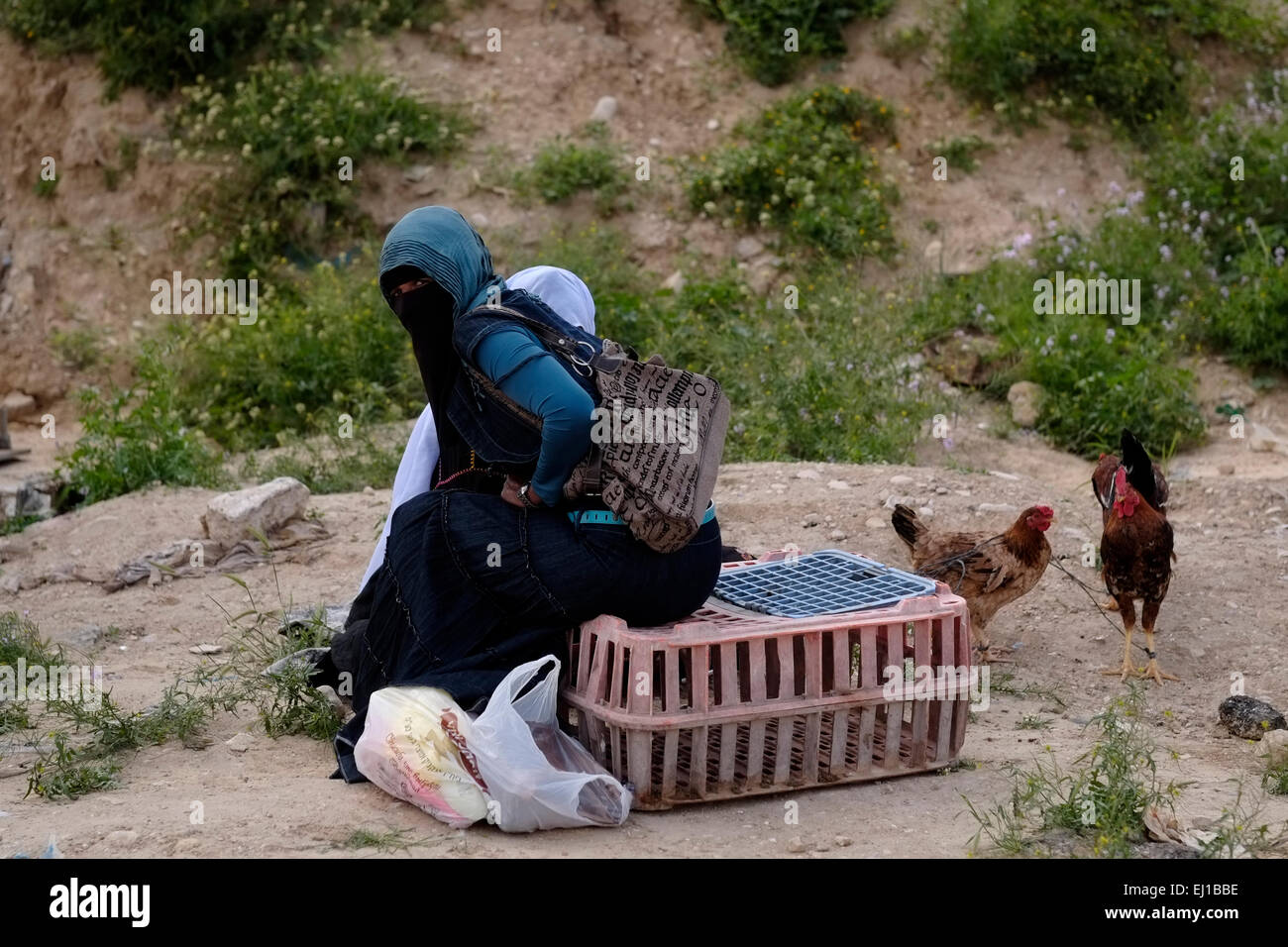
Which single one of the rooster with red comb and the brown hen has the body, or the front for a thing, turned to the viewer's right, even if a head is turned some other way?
the brown hen

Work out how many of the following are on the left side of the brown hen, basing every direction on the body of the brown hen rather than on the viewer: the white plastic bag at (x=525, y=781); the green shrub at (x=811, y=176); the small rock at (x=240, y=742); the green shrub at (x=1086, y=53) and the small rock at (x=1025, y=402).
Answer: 3

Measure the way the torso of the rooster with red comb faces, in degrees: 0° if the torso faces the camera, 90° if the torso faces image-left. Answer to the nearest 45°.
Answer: approximately 0°

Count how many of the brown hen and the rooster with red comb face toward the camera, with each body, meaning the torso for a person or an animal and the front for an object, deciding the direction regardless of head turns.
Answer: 1

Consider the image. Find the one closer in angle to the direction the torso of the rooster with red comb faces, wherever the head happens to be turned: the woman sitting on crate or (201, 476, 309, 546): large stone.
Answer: the woman sitting on crate

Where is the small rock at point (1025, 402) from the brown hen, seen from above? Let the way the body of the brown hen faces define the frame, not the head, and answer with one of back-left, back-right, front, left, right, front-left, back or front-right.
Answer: left

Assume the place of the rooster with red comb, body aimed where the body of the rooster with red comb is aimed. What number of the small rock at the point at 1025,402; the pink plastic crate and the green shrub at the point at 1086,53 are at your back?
2

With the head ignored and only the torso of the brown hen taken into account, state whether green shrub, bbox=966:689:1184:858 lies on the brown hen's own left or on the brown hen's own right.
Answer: on the brown hen's own right

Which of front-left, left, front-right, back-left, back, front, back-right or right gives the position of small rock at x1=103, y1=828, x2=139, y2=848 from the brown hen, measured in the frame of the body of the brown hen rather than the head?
back-right

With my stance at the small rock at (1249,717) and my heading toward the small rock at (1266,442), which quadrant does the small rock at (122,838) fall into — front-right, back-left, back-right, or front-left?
back-left

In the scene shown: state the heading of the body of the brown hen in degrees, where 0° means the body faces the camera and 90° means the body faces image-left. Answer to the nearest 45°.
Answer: approximately 270°
